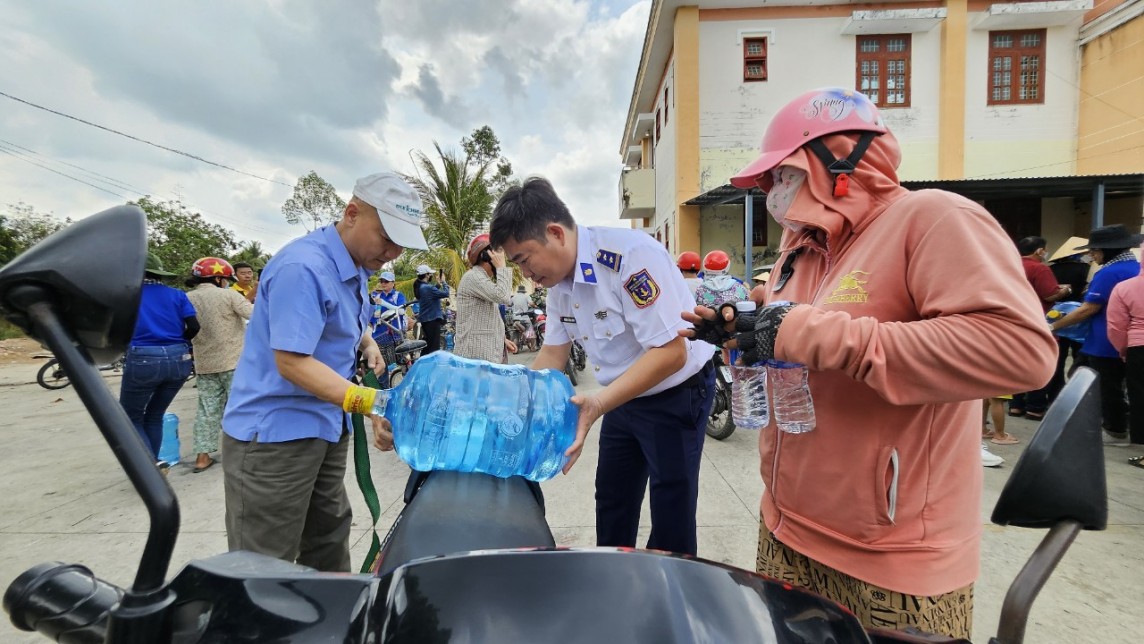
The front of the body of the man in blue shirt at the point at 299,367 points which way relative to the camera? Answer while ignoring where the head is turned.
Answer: to the viewer's right

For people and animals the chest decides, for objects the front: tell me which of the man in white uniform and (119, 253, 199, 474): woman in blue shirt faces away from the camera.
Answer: the woman in blue shirt

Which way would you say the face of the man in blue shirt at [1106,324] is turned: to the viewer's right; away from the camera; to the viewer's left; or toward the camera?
to the viewer's left

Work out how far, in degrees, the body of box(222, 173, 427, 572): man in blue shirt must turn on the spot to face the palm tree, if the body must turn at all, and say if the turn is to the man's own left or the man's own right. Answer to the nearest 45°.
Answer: approximately 90° to the man's own left

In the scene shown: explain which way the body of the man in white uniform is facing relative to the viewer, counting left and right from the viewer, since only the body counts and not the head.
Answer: facing the viewer and to the left of the viewer

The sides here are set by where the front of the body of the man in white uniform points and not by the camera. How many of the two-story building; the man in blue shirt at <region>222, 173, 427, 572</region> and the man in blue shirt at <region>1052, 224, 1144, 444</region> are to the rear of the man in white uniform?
2

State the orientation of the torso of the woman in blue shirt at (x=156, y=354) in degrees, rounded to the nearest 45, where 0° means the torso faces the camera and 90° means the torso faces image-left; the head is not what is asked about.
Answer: approximately 180°

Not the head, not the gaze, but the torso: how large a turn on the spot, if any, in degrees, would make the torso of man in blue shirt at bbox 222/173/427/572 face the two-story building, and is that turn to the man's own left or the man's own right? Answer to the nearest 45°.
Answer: approximately 45° to the man's own left

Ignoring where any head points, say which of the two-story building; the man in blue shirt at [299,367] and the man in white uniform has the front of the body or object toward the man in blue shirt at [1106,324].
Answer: the man in blue shirt at [299,367]

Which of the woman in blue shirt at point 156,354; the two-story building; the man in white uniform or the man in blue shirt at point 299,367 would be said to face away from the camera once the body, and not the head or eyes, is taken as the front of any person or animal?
the woman in blue shirt

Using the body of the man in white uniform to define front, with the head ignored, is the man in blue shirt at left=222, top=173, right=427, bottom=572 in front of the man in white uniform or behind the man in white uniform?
in front

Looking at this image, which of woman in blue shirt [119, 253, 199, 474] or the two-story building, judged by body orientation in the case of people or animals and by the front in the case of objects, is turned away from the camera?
the woman in blue shirt

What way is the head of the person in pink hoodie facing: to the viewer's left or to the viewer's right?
to the viewer's left
